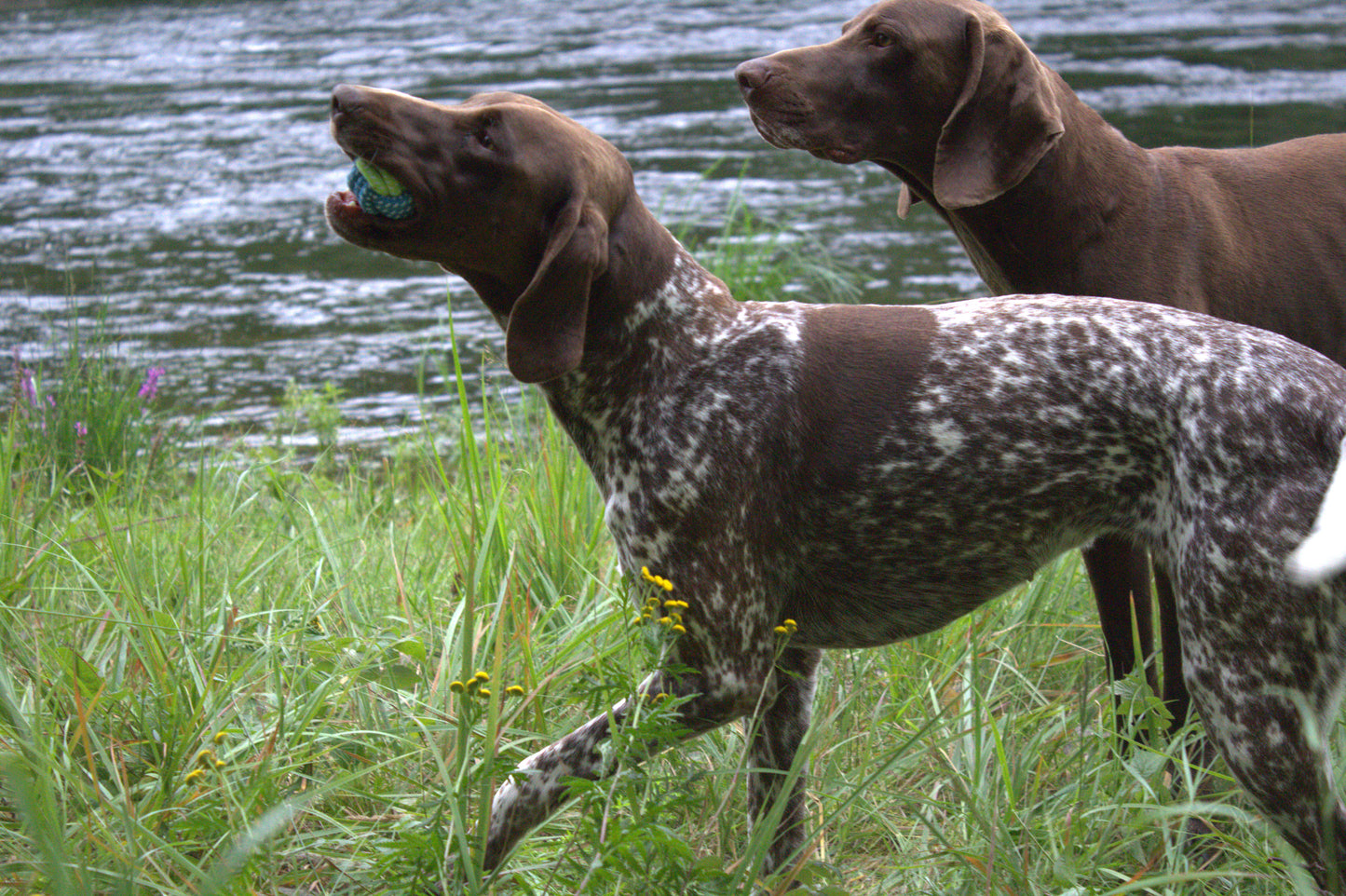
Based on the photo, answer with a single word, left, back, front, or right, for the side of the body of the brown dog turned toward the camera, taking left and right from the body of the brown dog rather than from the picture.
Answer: left

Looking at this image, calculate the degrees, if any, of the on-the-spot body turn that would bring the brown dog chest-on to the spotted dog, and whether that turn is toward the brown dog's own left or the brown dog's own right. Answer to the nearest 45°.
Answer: approximately 90° to the brown dog's own left

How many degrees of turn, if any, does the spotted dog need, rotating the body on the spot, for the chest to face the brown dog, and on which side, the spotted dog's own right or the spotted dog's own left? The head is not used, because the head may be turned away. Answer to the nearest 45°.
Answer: approximately 135° to the spotted dog's own right

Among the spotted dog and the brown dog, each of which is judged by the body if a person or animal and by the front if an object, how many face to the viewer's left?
2

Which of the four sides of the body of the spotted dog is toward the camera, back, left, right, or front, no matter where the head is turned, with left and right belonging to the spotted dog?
left

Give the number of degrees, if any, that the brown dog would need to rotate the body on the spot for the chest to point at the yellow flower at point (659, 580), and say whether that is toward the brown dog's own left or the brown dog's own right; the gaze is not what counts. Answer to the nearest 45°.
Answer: approximately 45° to the brown dog's own left

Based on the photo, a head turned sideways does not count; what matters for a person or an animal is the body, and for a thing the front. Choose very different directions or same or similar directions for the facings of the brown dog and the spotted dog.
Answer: same or similar directions
